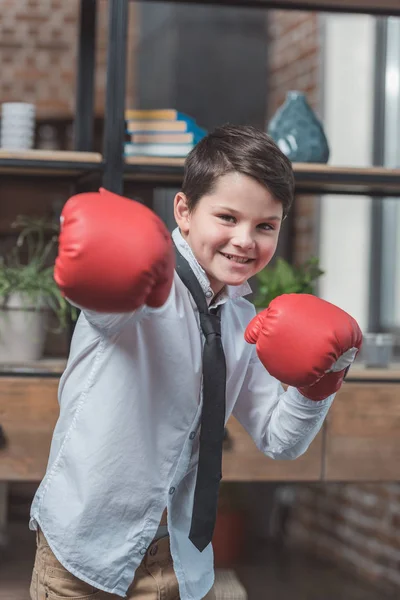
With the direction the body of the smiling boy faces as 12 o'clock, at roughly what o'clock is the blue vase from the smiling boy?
The blue vase is roughly at 8 o'clock from the smiling boy.

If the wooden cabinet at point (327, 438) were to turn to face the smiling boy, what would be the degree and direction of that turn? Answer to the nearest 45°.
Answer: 0° — it already faces them

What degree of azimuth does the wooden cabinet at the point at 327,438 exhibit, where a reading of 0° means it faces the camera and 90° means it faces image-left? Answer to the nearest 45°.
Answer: approximately 0°

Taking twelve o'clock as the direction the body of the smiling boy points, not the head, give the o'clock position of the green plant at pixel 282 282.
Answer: The green plant is roughly at 8 o'clock from the smiling boy.

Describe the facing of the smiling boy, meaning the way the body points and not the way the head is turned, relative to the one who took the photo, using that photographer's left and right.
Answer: facing the viewer and to the right of the viewer

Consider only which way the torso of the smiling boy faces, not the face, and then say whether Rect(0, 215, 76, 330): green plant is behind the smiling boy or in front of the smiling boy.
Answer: behind

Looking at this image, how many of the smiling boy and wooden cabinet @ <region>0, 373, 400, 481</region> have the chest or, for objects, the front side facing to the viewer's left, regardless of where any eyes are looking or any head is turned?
0

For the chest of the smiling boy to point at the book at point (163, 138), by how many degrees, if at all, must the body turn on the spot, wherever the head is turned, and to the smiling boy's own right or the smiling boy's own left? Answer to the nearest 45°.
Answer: approximately 135° to the smiling boy's own left
